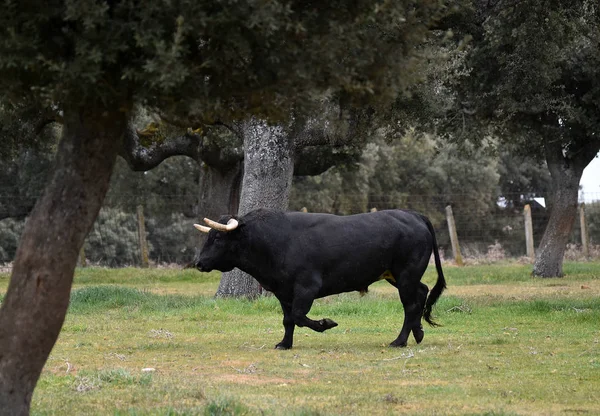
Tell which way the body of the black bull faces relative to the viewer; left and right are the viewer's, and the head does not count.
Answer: facing to the left of the viewer

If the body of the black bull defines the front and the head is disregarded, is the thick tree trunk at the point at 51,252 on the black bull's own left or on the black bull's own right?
on the black bull's own left
